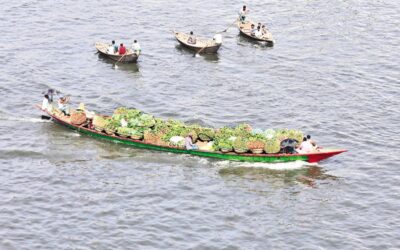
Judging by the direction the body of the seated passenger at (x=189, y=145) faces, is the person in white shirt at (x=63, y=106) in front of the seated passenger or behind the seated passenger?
behind

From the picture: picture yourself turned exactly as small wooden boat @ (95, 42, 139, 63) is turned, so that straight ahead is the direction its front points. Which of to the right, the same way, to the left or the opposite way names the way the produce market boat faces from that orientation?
the opposite way

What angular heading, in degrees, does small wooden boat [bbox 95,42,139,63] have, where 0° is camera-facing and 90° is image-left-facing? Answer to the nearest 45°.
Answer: approximately 90°

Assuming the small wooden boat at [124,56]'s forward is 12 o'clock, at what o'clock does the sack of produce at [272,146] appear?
The sack of produce is roughly at 8 o'clock from the small wooden boat.

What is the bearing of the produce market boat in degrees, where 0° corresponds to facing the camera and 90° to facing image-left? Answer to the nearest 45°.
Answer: approximately 270°

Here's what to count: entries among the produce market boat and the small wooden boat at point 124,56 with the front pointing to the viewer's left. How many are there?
1
